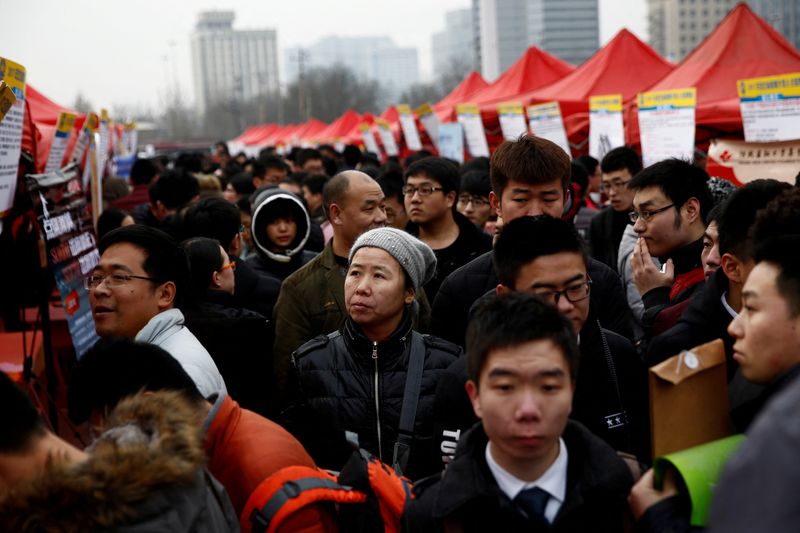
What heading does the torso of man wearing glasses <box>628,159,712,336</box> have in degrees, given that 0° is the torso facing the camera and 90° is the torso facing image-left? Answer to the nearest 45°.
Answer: approximately 90°

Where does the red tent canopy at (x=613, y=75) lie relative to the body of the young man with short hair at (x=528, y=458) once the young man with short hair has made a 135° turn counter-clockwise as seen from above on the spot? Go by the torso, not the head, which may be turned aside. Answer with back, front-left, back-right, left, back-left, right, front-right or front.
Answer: front-left

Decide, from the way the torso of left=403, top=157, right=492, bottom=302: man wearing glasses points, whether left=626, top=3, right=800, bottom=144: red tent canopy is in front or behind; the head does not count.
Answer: behind

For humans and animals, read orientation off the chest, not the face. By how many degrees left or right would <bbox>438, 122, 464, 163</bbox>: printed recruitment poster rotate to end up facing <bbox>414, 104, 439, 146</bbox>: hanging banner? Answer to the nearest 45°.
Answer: approximately 135° to its right

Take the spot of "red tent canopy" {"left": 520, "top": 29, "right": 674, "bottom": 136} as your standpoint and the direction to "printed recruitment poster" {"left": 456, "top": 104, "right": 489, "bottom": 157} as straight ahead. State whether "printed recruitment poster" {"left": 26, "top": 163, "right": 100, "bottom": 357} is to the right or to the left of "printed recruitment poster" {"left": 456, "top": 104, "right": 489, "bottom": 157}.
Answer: left

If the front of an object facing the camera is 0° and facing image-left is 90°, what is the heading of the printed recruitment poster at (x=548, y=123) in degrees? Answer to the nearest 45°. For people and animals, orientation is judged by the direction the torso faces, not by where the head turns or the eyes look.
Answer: approximately 0°

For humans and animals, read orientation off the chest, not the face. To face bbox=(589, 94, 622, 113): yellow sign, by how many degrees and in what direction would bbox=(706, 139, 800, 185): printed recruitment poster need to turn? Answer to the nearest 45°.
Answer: approximately 135° to its right
